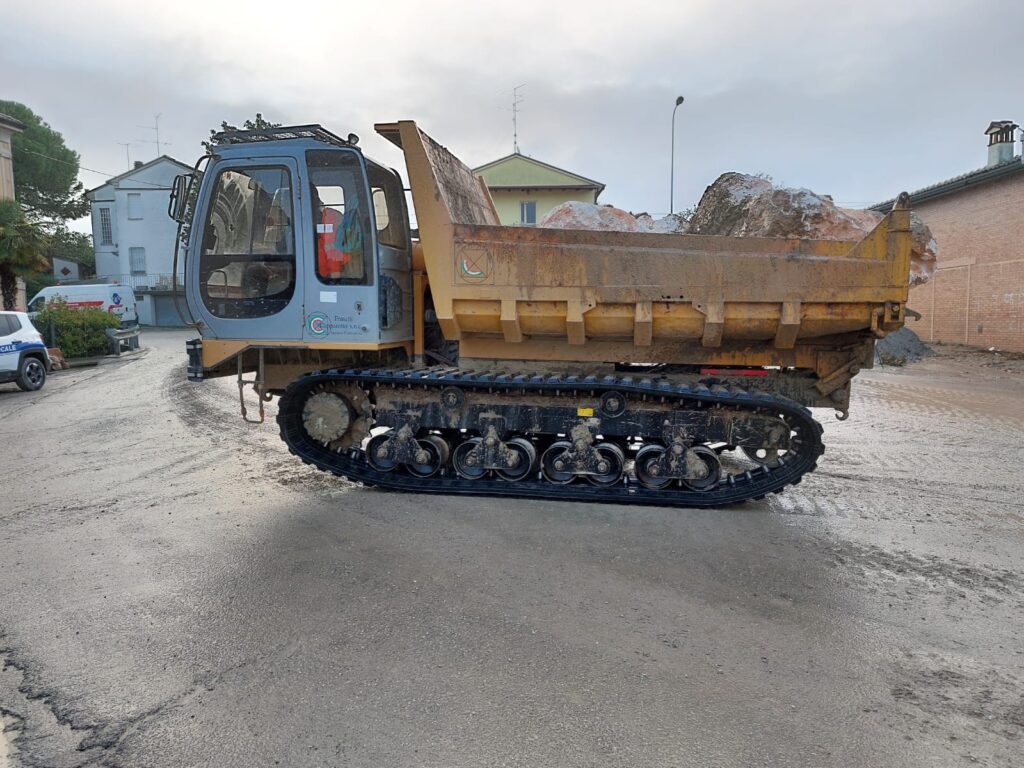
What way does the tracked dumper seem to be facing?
to the viewer's left

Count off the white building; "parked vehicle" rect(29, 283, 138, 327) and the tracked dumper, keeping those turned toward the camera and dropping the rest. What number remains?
1

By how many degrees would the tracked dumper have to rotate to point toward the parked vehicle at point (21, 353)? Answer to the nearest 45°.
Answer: approximately 45° to its right

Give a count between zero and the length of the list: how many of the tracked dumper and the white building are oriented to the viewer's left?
1

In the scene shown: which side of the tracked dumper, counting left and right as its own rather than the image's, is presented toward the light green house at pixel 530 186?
right

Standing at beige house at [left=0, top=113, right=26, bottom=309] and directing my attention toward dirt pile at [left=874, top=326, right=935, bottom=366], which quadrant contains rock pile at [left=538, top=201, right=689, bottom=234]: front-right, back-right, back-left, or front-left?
front-right

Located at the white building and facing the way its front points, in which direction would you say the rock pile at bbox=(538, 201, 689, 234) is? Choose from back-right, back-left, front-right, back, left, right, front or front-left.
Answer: front

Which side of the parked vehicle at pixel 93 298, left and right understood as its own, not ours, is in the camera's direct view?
left

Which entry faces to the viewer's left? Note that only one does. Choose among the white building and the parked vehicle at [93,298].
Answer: the parked vehicle

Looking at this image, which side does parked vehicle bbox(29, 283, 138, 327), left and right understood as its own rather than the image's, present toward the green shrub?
left

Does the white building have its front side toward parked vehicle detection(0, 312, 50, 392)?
yes

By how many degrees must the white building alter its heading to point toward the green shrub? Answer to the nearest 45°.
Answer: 0° — it already faces it

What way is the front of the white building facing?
toward the camera

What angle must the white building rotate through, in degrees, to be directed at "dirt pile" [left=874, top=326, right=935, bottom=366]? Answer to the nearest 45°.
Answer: approximately 45° to its left

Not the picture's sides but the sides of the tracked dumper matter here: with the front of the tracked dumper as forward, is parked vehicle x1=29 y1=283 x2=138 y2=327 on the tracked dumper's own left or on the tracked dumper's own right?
on the tracked dumper's own right

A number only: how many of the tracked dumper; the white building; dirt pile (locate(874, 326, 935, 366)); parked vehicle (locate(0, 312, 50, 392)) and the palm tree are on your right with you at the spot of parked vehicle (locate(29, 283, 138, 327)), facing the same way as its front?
1
